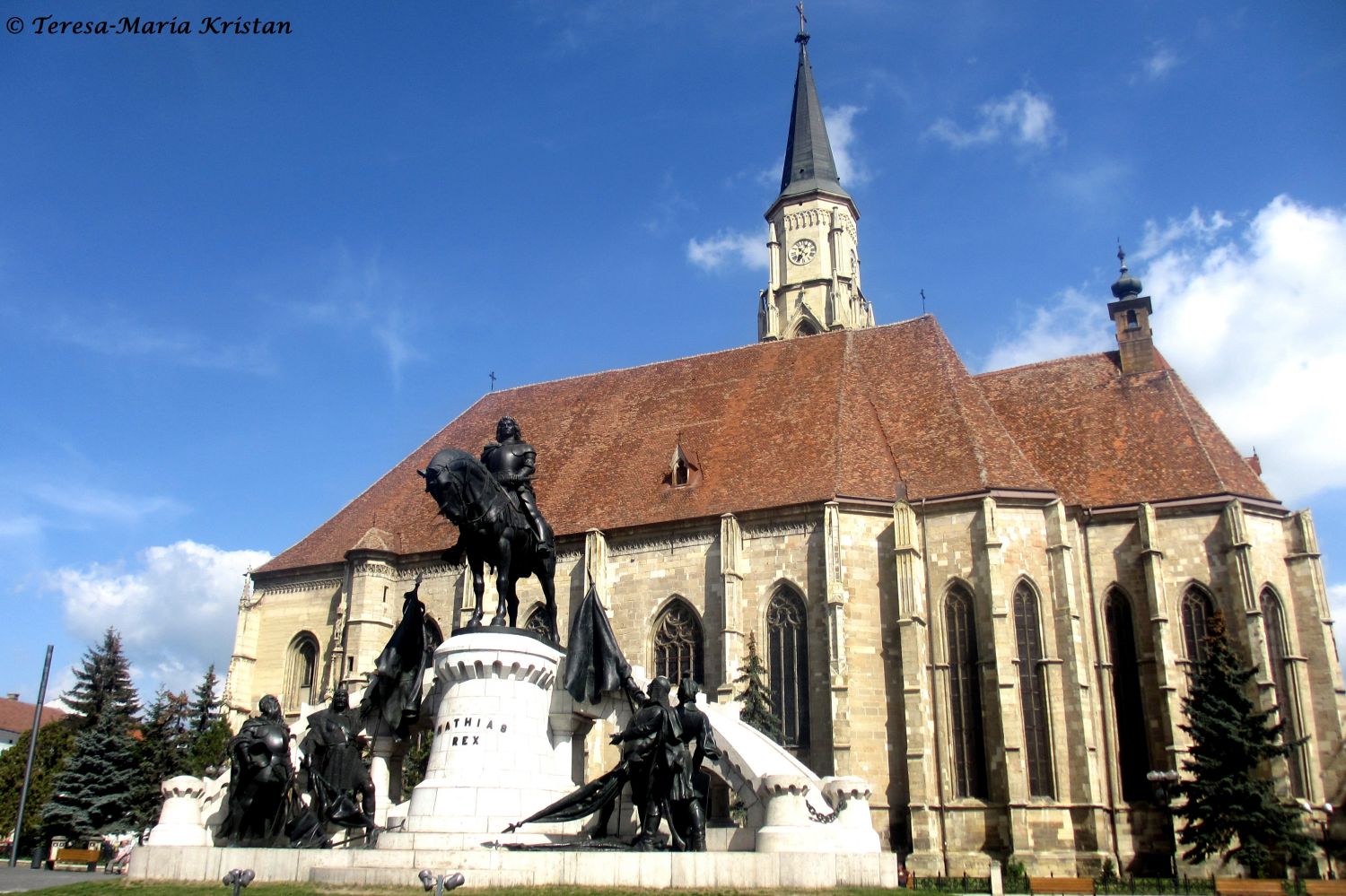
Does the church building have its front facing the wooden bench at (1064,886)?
no

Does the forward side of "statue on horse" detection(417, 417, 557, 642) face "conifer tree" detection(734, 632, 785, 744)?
no

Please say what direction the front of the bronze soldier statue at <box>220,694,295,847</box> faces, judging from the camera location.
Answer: facing the viewer and to the right of the viewer

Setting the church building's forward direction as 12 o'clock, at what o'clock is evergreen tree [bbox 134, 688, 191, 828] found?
The evergreen tree is roughly at 11 o'clock from the church building.

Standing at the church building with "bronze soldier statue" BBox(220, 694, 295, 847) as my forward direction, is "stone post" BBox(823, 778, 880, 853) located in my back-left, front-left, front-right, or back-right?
front-left

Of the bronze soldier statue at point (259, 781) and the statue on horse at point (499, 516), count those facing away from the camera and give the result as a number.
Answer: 0

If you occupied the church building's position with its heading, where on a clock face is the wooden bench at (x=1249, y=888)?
The wooden bench is roughly at 7 o'clock from the church building.

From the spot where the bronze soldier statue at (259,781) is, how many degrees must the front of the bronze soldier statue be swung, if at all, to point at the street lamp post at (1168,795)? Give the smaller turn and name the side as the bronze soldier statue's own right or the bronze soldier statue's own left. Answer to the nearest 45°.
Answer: approximately 45° to the bronze soldier statue's own left

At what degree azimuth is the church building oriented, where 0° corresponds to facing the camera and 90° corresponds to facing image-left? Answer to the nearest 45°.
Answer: approximately 135°

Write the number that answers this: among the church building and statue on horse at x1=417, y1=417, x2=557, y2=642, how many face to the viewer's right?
0

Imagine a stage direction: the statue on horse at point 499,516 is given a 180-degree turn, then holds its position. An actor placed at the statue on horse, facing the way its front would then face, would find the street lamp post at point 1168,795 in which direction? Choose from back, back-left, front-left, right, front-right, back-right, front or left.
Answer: front

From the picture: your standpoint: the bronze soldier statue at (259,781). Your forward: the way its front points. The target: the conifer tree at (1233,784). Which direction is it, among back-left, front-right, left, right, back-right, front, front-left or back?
front-left
